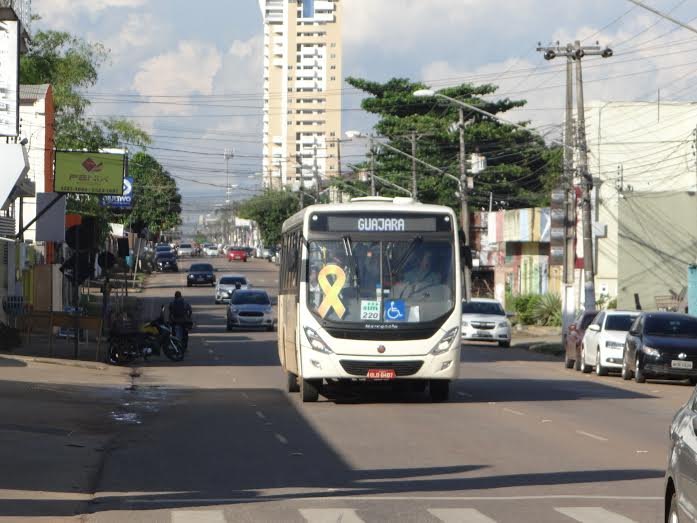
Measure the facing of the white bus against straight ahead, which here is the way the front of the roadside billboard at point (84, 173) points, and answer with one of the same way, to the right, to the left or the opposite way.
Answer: the same way

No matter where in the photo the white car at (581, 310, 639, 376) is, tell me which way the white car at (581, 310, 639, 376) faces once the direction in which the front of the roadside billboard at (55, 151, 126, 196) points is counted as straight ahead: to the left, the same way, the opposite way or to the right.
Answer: the same way

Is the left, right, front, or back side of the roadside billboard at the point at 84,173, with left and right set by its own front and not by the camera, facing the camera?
front

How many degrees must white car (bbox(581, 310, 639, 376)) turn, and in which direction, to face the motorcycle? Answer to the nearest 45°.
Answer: approximately 135° to its right

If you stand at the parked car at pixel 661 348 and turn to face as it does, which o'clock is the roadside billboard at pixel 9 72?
The roadside billboard is roughly at 4 o'clock from the parked car.

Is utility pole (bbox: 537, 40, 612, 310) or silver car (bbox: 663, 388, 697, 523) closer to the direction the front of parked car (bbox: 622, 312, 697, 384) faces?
the silver car

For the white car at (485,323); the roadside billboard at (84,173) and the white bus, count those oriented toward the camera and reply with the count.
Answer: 3
